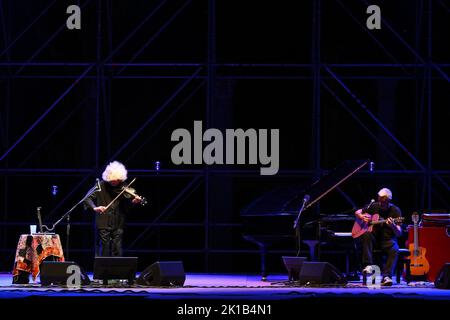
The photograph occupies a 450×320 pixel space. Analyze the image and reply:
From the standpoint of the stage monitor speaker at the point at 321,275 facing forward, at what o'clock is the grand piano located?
The grand piano is roughly at 10 o'clock from the stage monitor speaker.

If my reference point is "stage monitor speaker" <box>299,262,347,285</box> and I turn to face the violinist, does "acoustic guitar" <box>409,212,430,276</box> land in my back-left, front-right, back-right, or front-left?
back-right

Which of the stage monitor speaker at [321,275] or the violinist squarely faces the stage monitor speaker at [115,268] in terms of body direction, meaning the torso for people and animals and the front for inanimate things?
the violinist

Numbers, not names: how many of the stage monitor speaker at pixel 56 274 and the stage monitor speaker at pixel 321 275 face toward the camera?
0

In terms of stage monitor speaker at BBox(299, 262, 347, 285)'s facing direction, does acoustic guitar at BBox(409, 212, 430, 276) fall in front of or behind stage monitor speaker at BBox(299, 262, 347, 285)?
in front

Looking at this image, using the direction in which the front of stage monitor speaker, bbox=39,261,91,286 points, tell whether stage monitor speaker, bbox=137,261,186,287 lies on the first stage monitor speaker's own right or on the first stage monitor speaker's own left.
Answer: on the first stage monitor speaker's own right

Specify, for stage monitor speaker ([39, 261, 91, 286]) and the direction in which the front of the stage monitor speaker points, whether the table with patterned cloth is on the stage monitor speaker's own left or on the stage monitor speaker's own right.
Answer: on the stage monitor speaker's own left

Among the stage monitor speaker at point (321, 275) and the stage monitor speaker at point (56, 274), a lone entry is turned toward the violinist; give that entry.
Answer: the stage monitor speaker at point (56, 274)
